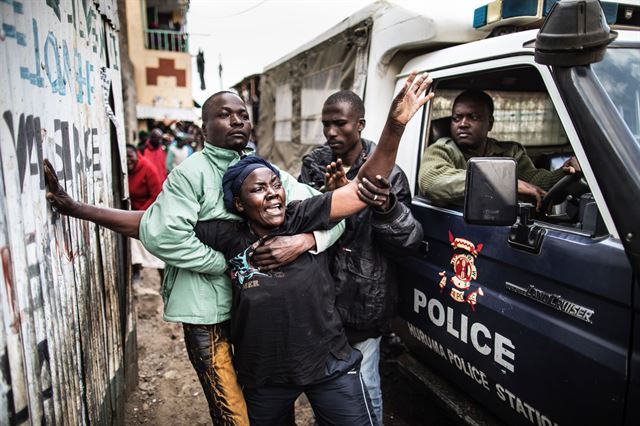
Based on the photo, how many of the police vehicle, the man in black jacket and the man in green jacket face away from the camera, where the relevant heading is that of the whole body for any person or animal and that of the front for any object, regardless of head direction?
0

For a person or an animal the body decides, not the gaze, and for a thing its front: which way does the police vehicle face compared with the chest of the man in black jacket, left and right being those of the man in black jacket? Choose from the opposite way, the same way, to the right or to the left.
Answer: to the left

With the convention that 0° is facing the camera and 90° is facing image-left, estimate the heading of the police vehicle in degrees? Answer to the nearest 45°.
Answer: approximately 315°

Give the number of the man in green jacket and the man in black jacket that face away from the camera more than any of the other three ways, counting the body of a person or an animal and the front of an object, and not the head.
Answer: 0

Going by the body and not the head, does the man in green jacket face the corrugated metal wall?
no

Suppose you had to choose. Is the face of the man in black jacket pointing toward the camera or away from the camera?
toward the camera

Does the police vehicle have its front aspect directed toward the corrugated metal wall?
no

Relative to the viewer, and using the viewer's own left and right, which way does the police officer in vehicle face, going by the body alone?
facing the viewer and to the right of the viewer

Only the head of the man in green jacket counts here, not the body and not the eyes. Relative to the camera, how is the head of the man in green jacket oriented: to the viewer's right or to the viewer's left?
to the viewer's right

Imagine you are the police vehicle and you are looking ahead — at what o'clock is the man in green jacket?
The man in green jacket is roughly at 4 o'clock from the police vehicle.

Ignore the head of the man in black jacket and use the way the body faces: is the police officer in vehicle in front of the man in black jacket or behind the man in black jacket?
behind

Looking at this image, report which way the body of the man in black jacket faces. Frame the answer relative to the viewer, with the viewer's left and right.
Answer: facing the viewer and to the left of the viewer

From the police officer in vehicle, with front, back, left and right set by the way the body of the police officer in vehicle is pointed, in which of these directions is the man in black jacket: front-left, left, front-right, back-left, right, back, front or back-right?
right

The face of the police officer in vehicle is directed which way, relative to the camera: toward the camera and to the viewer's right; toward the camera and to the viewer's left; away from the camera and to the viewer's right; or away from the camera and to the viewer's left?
toward the camera and to the viewer's left
